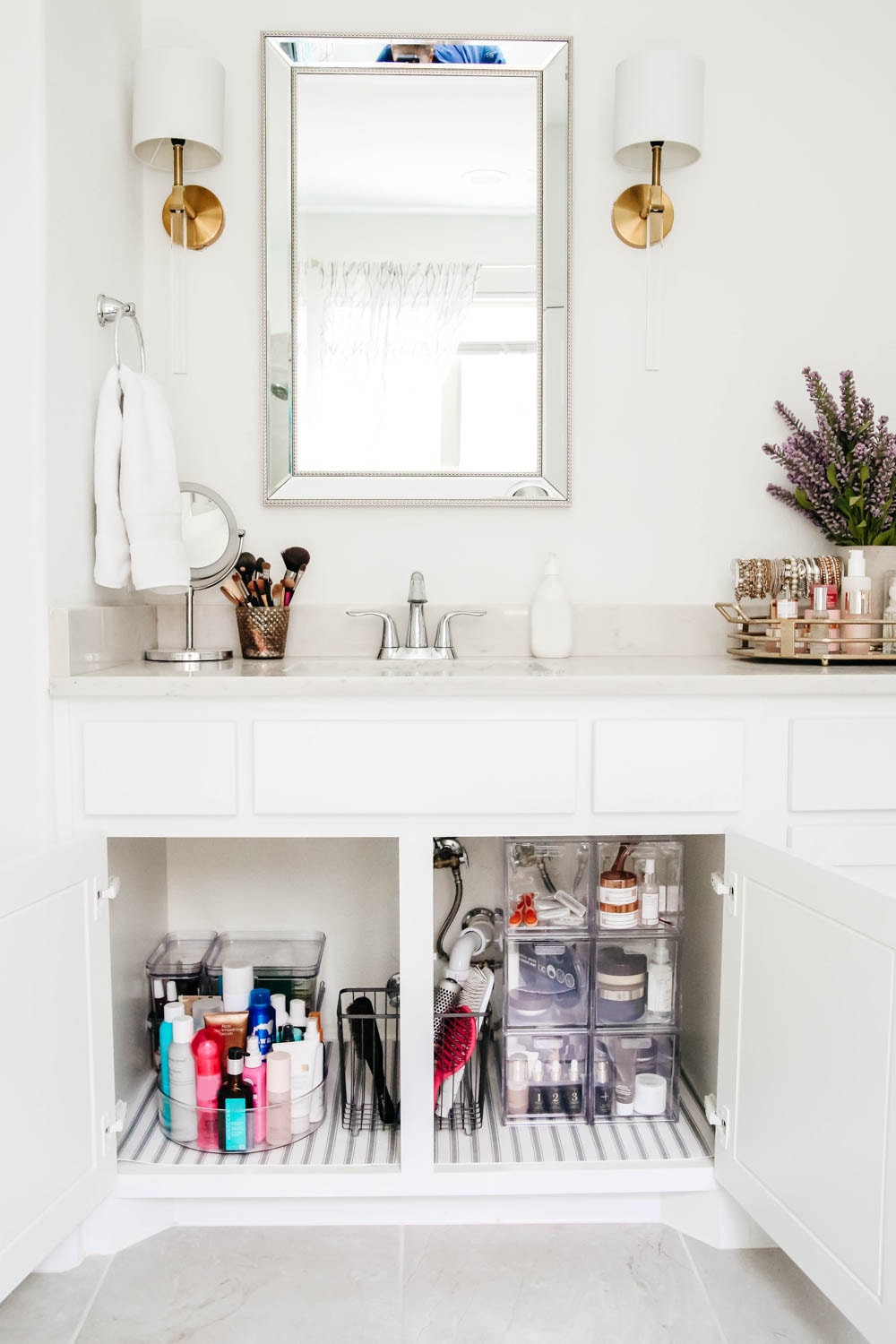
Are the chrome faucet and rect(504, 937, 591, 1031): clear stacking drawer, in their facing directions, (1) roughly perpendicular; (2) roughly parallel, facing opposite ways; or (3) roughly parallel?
roughly parallel

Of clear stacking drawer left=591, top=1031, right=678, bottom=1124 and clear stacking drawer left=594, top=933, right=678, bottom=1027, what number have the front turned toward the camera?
2

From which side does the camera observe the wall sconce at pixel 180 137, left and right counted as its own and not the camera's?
front

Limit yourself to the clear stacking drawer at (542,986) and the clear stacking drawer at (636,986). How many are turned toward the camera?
2

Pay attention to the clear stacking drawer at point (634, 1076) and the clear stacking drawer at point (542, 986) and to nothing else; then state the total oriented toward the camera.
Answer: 2

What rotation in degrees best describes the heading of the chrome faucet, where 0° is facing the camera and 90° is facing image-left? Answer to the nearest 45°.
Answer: approximately 0°

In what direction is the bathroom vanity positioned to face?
toward the camera

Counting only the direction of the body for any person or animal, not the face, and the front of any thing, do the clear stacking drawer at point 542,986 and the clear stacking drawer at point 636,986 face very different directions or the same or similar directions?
same or similar directions

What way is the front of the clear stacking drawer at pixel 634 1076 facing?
toward the camera
